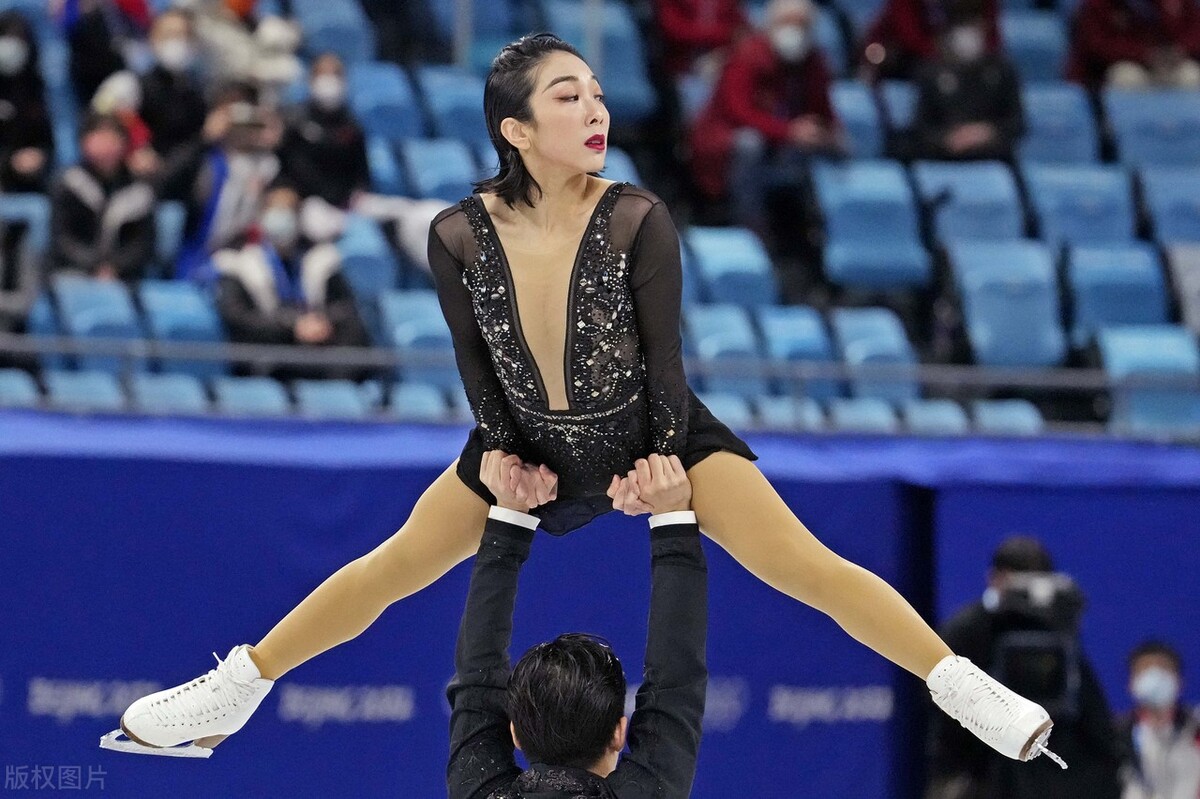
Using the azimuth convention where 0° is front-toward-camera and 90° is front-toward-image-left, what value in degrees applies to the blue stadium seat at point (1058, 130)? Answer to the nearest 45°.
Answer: approximately 0°

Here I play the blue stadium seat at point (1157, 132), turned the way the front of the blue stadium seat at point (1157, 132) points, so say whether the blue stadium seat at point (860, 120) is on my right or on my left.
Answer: on my right

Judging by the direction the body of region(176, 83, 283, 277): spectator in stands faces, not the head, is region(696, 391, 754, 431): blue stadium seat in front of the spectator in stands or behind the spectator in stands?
in front

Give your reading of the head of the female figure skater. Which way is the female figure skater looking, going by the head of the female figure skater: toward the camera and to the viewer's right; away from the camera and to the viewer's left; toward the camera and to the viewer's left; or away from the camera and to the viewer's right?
toward the camera and to the viewer's right

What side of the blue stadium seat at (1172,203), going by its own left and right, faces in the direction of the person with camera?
front
